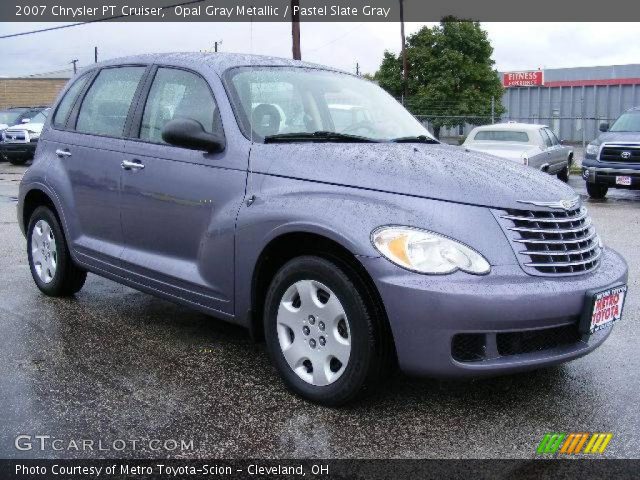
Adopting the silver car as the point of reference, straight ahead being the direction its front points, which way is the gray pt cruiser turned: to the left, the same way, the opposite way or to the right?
to the right

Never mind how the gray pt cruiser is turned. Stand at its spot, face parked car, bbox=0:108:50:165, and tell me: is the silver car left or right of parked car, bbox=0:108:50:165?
right

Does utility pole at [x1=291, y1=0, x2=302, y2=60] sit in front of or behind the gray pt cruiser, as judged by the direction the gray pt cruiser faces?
behind

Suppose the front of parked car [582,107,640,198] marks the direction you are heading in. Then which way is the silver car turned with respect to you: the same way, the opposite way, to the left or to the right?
the opposite way

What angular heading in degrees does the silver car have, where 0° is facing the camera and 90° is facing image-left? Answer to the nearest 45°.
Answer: approximately 225°

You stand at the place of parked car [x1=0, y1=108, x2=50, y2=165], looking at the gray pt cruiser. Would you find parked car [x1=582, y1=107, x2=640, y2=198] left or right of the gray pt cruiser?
left

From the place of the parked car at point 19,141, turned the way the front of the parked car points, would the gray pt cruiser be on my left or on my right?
on my left

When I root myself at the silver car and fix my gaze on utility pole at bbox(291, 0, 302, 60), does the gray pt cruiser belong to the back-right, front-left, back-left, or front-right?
back-left

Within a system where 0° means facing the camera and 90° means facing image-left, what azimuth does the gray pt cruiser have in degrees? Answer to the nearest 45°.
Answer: approximately 315°

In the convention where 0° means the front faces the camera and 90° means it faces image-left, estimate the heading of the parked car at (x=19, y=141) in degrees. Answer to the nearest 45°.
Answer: approximately 45°

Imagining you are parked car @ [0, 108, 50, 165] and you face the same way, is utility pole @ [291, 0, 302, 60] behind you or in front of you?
behind

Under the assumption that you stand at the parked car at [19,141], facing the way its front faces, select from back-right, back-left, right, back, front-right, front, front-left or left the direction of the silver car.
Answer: left

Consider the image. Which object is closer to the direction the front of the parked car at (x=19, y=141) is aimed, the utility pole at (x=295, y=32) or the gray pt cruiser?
the gray pt cruiser

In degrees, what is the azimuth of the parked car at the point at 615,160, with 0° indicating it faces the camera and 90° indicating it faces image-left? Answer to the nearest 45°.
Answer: approximately 45°
